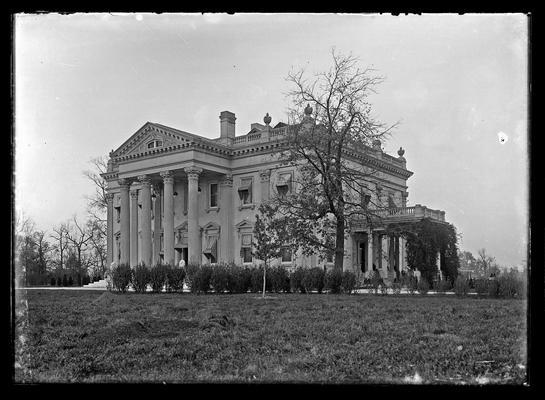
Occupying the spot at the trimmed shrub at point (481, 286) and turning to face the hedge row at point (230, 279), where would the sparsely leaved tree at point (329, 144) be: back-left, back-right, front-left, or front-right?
front-right

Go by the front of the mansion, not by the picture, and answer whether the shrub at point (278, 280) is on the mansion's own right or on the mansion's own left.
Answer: on the mansion's own left

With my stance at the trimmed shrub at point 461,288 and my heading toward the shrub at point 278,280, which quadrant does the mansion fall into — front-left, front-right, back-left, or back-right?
front-right

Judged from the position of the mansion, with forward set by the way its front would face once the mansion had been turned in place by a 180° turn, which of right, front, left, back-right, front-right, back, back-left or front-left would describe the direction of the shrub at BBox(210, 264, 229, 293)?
back-right

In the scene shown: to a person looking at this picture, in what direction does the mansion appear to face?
facing the viewer and to the left of the viewer

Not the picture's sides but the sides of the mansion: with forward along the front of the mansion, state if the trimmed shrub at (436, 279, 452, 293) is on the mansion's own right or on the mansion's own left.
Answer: on the mansion's own left

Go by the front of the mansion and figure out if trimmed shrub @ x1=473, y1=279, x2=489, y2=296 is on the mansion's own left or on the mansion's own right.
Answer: on the mansion's own left

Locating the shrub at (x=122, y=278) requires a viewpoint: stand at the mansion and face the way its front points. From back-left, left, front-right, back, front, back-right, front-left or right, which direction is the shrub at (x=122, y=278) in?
front-left

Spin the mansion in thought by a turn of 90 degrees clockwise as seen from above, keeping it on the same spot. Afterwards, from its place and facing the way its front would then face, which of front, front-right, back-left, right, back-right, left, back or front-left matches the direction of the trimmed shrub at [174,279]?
back-left

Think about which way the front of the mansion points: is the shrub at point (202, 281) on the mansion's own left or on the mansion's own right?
on the mansion's own left

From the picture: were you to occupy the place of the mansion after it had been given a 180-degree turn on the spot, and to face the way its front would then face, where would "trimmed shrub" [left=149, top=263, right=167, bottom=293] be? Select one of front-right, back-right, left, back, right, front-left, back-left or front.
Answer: back-right

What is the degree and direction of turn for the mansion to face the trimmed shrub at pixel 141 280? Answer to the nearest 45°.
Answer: approximately 45° to its left

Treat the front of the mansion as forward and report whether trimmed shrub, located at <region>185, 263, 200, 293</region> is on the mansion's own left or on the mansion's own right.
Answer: on the mansion's own left

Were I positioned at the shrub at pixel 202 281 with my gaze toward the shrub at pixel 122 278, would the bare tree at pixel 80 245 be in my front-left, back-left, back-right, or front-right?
front-right
